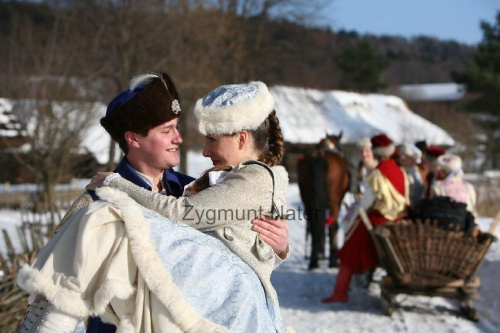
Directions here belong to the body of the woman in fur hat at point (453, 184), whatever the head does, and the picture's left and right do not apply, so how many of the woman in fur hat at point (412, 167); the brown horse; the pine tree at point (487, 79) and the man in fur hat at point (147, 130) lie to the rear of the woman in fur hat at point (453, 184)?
1

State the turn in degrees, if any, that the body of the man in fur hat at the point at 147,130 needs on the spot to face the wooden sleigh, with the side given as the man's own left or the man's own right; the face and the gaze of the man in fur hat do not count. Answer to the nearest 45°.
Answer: approximately 90° to the man's own left

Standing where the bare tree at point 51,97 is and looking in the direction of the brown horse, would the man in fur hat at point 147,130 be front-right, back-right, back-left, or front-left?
front-right

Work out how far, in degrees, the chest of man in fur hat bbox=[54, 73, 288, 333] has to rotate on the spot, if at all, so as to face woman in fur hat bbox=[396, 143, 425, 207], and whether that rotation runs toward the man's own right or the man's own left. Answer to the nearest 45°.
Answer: approximately 90° to the man's own left

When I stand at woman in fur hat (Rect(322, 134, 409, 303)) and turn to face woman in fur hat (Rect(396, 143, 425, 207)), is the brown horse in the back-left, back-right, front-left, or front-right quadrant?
front-left

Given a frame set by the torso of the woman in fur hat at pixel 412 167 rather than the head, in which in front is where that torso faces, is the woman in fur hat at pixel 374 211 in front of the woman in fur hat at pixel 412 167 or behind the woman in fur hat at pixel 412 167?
in front
